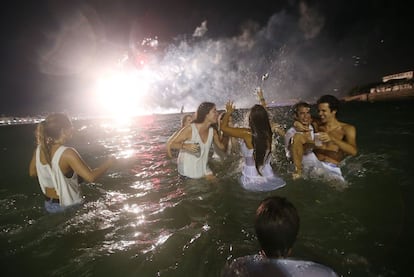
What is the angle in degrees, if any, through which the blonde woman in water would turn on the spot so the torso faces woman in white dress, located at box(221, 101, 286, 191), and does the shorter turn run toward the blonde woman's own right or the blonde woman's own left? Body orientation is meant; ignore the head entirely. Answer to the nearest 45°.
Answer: approximately 45° to the blonde woman's own right

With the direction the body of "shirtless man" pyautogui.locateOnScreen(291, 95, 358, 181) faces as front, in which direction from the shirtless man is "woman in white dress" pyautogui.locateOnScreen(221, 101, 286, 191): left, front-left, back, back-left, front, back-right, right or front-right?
front

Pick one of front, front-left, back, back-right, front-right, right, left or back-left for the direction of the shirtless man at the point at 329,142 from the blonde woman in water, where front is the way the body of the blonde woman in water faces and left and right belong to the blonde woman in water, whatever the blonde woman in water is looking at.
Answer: front-right

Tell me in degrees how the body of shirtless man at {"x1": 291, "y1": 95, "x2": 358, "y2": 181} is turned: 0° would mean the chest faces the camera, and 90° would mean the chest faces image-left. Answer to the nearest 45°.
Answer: approximately 45°

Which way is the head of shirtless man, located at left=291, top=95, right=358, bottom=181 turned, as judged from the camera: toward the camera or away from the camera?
toward the camera

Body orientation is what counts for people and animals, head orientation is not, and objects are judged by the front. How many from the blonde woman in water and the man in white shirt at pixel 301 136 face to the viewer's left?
0

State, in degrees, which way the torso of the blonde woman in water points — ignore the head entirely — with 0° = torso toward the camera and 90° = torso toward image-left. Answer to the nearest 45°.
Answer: approximately 225°

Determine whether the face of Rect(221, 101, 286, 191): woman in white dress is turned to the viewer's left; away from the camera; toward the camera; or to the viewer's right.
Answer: away from the camera

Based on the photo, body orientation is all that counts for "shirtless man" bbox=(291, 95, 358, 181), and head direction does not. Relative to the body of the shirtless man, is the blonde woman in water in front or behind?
in front

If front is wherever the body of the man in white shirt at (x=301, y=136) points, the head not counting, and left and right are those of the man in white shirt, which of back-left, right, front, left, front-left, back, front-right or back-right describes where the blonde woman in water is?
right

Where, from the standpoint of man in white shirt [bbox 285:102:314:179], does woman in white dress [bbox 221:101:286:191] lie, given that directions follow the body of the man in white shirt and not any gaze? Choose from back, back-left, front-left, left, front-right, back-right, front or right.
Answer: right
